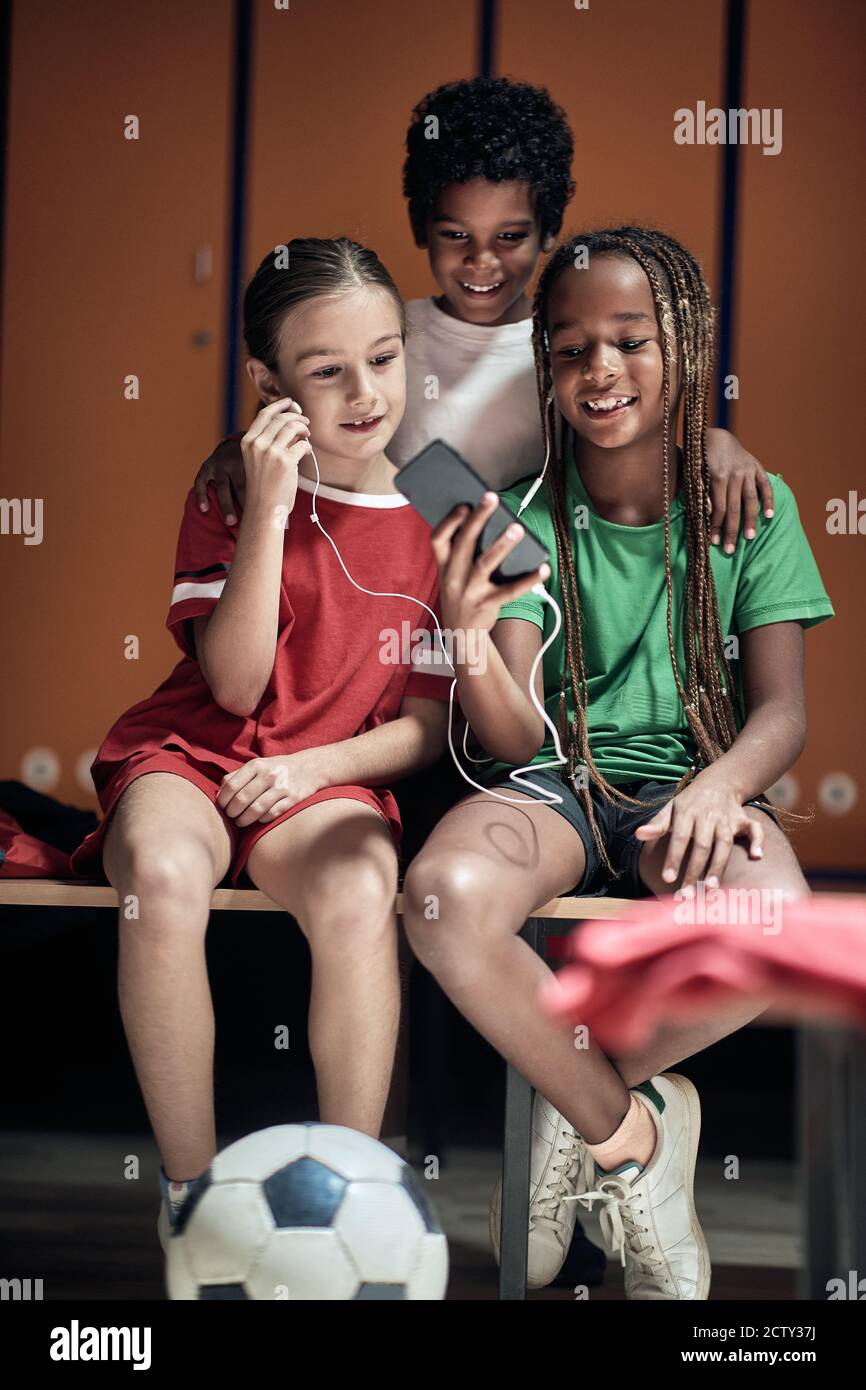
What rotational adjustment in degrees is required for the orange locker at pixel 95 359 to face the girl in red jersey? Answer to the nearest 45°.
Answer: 0° — it already faces them

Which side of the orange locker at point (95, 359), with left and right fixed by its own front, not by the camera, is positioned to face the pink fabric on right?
front

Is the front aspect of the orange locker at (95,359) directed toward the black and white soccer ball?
yes

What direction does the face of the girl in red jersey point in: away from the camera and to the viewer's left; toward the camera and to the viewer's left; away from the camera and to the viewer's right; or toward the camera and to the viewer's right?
toward the camera and to the viewer's right

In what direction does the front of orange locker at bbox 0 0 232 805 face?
toward the camera
